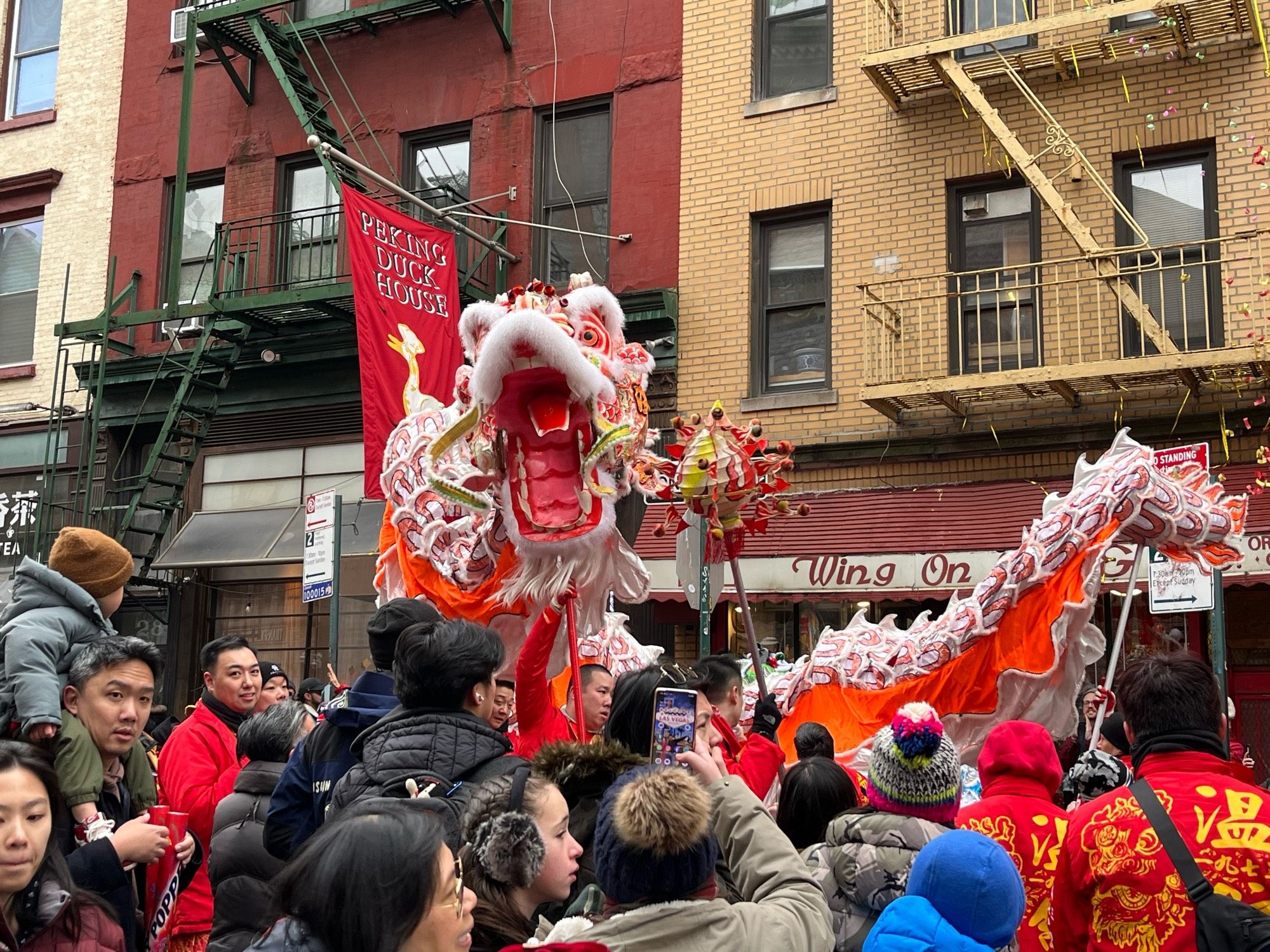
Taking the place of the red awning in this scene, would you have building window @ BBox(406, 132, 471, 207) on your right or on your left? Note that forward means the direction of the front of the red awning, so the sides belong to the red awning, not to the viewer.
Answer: on your right

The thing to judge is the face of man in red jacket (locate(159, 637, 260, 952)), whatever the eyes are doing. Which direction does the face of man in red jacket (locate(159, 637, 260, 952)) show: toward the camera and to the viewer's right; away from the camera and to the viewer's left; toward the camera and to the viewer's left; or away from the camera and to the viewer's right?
toward the camera and to the viewer's right

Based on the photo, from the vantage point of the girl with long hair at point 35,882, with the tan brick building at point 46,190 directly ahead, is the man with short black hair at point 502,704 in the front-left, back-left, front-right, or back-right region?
front-right

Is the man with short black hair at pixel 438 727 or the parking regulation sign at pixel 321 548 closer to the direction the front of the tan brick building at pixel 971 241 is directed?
the man with short black hair

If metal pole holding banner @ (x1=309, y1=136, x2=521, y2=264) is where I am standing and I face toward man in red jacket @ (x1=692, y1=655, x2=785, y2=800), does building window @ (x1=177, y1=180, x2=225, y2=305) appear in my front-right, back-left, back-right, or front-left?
back-right

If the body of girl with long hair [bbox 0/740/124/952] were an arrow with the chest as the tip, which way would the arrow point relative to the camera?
toward the camera

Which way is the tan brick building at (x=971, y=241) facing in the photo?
toward the camera

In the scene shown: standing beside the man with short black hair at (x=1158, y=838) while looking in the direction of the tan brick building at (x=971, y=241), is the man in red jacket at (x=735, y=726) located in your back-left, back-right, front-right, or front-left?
front-left

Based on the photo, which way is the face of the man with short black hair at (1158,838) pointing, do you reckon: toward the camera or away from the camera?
away from the camera

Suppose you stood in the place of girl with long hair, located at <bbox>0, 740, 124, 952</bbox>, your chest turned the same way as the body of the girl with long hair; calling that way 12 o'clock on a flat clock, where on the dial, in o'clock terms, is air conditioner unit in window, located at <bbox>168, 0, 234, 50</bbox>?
The air conditioner unit in window is roughly at 6 o'clock from the girl with long hair.

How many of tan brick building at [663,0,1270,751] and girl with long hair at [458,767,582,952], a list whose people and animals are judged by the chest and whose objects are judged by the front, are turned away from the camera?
0

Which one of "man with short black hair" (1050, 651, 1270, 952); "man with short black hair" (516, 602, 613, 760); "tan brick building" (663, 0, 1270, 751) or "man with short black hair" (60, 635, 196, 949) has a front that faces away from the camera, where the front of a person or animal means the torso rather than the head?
"man with short black hair" (1050, 651, 1270, 952)

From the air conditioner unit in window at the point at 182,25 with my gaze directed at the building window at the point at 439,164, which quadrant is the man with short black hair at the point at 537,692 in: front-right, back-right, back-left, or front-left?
front-right

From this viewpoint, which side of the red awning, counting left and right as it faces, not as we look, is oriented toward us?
front

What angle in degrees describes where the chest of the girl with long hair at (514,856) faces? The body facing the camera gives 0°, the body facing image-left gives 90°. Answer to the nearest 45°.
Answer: approximately 270°

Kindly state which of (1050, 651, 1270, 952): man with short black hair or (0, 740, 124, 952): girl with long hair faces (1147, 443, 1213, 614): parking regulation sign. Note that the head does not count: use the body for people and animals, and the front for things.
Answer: the man with short black hair

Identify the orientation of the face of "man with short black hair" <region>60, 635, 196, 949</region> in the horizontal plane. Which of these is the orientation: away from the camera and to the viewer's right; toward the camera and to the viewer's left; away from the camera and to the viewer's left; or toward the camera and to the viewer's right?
toward the camera and to the viewer's right

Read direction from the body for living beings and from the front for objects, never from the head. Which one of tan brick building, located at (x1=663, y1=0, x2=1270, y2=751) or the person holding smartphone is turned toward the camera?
the tan brick building

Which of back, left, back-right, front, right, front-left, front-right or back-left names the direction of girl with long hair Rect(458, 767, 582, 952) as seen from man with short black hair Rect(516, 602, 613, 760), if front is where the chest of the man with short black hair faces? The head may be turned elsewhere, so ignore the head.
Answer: front-right

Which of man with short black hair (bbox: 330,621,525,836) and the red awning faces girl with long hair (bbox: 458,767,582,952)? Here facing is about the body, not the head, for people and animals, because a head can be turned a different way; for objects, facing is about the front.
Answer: the red awning

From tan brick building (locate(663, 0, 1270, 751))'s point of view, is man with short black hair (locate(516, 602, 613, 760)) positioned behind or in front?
in front

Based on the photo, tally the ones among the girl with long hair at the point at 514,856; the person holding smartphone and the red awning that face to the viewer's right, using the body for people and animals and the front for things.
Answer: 1

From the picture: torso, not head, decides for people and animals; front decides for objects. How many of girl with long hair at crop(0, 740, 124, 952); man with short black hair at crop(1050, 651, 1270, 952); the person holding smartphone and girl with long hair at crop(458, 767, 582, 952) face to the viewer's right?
1

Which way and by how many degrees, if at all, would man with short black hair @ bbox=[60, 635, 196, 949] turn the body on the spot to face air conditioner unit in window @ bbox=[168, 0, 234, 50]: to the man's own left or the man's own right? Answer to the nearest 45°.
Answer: approximately 135° to the man's own left
